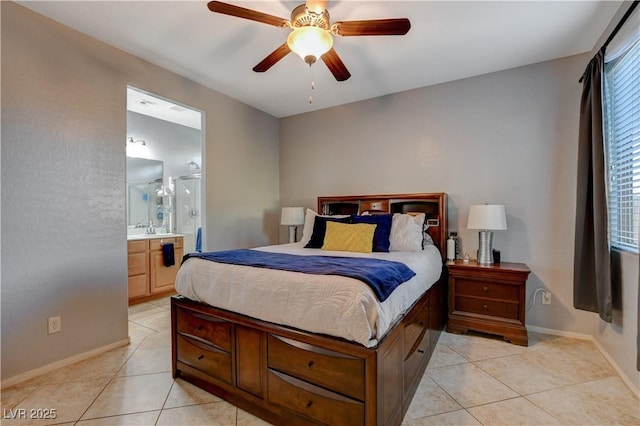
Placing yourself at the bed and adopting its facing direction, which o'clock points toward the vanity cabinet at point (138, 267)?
The vanity cabinet is roughly at 3 o'clock from the bed.

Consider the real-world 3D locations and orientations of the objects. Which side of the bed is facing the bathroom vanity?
right

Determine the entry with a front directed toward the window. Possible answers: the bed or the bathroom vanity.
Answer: the bathroom vanity

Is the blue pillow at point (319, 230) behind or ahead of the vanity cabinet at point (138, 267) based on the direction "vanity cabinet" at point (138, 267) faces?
ahead

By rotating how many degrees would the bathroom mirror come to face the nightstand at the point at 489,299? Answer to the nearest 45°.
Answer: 0° — it already faces it

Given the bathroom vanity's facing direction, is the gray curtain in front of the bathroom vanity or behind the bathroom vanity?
in front

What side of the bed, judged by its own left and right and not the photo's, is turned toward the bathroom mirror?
right

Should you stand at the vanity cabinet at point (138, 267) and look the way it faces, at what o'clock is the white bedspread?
The white bedspread is roughly at 1 o'clock from the vanity cabinet.
